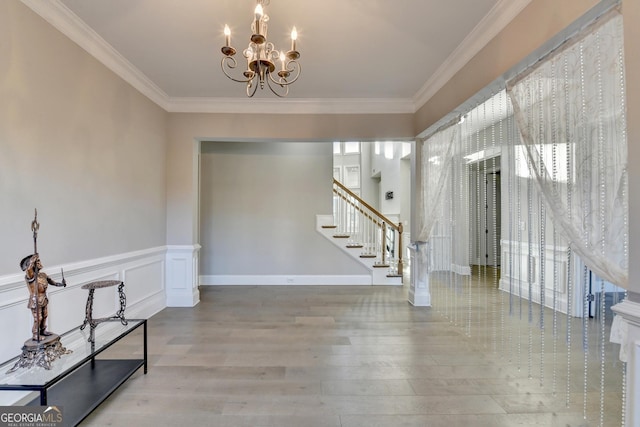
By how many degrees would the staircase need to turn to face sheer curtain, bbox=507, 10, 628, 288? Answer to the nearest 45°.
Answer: approximately 90° to its right

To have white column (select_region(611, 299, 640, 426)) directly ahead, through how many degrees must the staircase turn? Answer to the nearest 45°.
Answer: approximately 90° to its right

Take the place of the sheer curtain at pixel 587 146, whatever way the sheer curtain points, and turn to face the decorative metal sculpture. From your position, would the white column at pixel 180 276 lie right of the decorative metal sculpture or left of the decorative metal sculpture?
right

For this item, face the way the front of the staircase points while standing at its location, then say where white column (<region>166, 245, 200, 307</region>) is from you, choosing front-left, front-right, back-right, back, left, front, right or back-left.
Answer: back-right

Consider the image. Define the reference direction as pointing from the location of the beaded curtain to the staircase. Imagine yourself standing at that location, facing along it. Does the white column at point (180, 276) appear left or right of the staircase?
left

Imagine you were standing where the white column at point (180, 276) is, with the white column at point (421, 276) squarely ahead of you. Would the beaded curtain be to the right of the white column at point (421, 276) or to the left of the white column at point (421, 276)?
right

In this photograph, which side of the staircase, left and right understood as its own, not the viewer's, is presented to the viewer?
right

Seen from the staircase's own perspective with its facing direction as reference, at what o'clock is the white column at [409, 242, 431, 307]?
The white column is roughly at 2 o'clock from the staircase.
